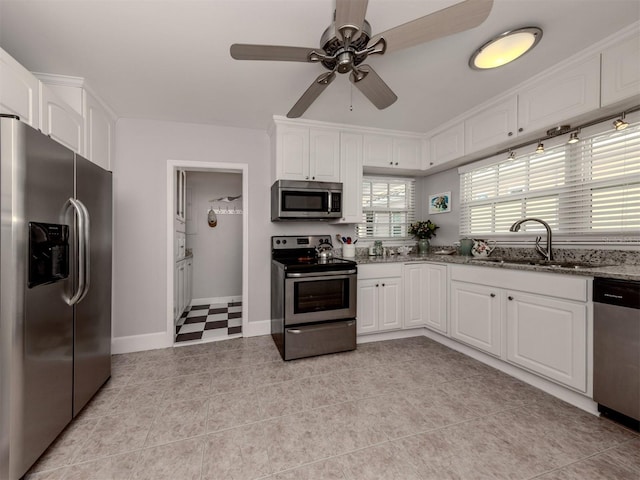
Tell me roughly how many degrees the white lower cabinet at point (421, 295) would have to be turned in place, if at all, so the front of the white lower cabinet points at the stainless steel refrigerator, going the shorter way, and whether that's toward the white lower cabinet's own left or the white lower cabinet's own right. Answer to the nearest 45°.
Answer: approximately 45° to the white lower cabinet's own right

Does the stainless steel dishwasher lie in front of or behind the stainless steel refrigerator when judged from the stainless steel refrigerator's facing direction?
in front

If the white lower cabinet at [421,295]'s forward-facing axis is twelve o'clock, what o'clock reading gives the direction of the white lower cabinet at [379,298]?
the white lower cabinet at [379,298] is roughly at 2 o'clock from the white lower cabinet at [421,295].

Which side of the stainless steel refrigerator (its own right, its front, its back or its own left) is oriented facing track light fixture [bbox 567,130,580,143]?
front

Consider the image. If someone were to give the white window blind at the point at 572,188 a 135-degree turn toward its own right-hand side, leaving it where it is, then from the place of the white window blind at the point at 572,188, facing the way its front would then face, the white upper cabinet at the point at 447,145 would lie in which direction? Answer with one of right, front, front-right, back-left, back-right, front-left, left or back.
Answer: left

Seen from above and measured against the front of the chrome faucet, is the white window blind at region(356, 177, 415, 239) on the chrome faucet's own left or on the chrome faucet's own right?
on the chrome faucet's own right

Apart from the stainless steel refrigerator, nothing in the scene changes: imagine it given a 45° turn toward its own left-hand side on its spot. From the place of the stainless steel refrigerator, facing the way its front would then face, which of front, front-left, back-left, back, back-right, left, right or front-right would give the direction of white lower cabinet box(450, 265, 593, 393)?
front-right

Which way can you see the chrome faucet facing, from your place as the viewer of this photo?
facing the viewer and to the left of the viewer

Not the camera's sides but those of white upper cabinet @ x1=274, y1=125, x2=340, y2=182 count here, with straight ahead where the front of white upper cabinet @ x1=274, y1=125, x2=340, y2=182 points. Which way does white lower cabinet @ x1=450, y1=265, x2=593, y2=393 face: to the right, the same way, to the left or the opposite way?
to the right

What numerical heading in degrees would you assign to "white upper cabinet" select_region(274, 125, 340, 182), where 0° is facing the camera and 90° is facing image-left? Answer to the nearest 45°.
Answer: approximately 0°

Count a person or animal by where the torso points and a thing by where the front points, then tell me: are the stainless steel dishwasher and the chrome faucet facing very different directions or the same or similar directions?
same or similar directions

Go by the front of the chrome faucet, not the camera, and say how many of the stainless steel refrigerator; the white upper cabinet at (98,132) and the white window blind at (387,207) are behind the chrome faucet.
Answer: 0

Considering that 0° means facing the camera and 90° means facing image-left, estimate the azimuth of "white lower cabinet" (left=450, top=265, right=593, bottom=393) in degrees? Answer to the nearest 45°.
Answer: approximately 45°

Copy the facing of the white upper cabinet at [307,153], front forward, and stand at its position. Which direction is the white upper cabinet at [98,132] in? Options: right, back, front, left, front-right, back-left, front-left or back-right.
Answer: right

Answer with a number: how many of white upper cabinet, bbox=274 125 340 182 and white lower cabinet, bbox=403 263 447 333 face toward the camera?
2

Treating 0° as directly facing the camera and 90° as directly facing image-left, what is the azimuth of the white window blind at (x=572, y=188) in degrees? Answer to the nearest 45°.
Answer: approximately 45°

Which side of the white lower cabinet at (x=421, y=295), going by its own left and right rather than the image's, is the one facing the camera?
front

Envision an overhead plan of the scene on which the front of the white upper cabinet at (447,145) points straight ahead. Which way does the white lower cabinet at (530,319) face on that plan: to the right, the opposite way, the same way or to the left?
the same way

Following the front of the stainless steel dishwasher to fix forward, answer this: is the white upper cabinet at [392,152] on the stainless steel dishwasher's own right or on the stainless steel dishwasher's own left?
on the stainless steel dishwasher's own right

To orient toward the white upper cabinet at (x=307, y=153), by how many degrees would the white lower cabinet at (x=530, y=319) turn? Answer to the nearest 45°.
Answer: approximately 45° to its right

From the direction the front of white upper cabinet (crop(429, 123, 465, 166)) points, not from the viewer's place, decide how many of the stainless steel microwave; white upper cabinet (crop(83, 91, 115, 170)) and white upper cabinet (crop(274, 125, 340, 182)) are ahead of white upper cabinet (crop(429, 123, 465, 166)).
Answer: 3

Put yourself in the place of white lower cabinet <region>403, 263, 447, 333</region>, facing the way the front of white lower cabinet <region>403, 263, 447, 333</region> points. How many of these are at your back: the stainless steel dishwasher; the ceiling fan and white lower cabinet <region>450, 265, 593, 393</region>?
0
